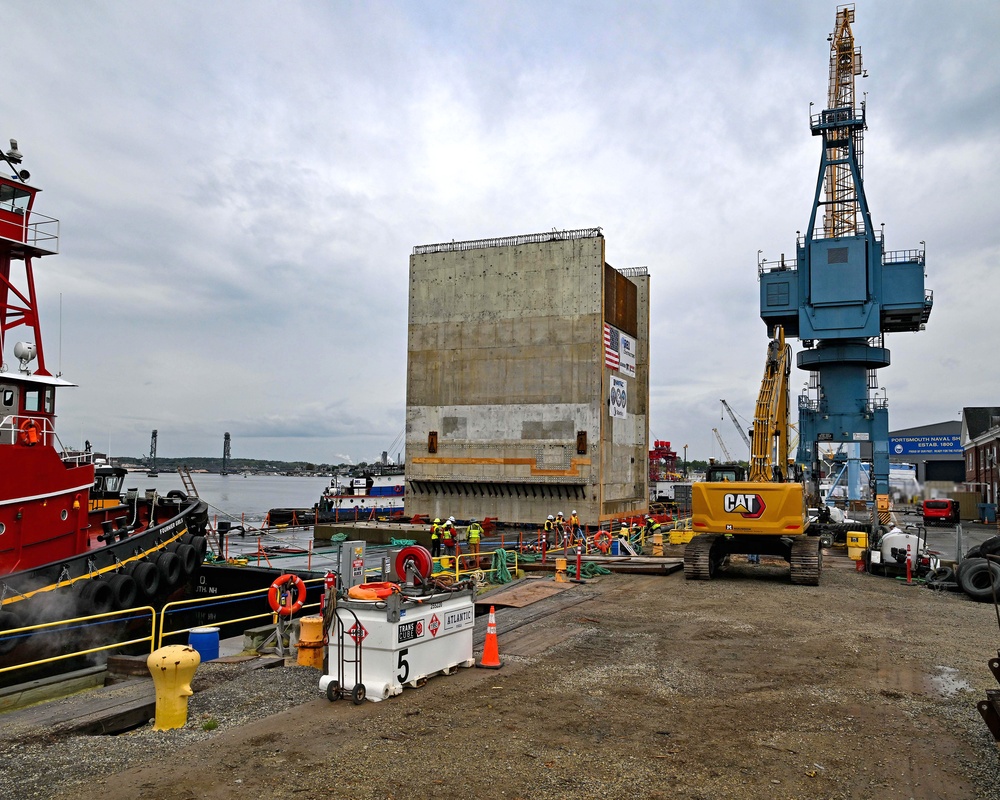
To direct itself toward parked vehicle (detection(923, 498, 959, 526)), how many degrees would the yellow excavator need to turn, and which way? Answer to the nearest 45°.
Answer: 0° — it already faces it

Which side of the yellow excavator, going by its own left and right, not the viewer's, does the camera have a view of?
back

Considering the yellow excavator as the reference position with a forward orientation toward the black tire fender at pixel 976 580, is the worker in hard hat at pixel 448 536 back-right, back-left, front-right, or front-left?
back-left

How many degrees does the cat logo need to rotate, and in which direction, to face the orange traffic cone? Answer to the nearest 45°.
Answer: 0° — it already faces it
